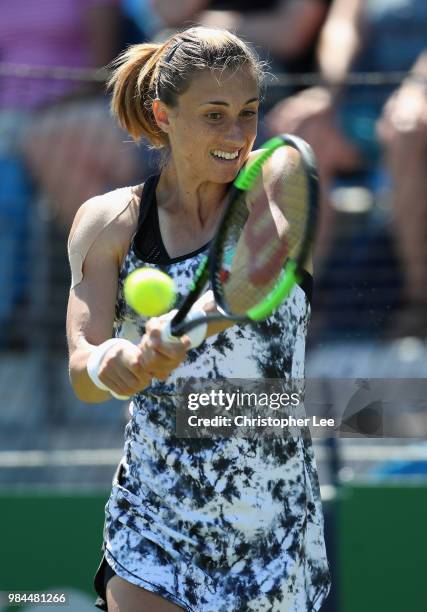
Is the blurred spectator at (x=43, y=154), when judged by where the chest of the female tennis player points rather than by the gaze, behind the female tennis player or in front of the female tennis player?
behind

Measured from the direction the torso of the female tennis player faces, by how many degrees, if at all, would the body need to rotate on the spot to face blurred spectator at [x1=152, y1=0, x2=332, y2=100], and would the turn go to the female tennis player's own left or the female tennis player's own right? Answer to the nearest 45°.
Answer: approximately 180°

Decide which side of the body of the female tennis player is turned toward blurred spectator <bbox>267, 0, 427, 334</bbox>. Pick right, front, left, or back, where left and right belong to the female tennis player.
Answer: back

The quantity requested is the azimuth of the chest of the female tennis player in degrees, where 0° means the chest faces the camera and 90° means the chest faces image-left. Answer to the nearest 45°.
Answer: approximately 0°
